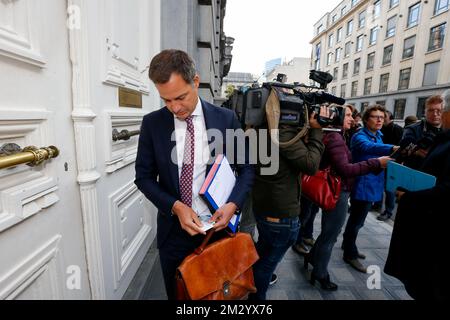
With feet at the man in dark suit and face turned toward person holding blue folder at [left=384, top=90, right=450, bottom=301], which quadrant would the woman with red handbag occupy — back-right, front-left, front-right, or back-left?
front-left

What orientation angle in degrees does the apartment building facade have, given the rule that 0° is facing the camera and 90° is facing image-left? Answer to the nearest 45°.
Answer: approximately 45°

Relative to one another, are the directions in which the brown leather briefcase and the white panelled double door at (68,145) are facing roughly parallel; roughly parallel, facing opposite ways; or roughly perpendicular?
roughly perpendicular

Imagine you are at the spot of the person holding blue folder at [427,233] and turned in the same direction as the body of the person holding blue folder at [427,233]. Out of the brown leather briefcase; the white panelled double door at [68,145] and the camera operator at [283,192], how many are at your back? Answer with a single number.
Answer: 0

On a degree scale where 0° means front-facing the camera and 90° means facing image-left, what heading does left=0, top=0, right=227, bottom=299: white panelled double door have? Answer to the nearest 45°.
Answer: approximately 315°

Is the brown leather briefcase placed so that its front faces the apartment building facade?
no

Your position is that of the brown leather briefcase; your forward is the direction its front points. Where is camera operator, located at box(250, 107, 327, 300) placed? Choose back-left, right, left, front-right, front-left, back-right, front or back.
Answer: back-left

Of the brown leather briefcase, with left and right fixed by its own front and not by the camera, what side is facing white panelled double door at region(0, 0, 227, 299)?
right

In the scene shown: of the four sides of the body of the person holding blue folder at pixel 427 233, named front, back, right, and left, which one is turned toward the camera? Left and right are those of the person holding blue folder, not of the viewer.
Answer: left

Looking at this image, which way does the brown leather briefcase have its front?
toward the camera

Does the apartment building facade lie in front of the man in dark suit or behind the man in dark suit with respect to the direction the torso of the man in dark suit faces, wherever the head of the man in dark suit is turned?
behind

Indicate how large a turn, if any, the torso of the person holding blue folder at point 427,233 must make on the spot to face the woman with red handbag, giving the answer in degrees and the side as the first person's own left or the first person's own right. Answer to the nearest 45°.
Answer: approximately 45° to the first person's own right

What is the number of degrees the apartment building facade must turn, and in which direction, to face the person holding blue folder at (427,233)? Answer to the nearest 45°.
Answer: approximately 45° to its left

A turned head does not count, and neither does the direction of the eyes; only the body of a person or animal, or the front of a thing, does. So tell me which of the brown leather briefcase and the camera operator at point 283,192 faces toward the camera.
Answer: the brown leather briefcase

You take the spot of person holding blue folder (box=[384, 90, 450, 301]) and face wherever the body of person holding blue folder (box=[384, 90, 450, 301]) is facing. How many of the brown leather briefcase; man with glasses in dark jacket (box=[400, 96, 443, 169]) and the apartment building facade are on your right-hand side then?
2

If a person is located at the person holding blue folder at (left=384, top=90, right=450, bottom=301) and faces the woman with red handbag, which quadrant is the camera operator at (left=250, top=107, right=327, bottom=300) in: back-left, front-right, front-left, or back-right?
front-left

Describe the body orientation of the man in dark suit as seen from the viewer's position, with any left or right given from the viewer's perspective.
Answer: facing the viewer
